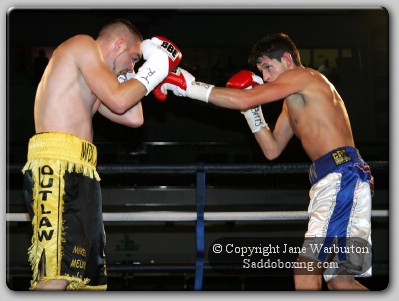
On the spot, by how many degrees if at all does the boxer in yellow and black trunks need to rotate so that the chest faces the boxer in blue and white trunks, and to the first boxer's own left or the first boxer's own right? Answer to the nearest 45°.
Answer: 0° — they already face them

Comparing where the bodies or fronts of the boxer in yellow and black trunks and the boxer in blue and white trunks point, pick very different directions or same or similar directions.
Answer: very different directions

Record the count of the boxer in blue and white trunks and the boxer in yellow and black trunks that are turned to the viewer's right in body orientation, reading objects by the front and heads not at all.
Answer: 1

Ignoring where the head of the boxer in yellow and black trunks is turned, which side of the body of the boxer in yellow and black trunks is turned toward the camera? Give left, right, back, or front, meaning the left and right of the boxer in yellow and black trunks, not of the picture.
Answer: right

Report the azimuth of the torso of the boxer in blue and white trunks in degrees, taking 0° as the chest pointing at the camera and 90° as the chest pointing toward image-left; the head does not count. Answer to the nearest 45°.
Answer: approximately 90°

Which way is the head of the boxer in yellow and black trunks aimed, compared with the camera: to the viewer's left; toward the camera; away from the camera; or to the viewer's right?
to the viewer's right
